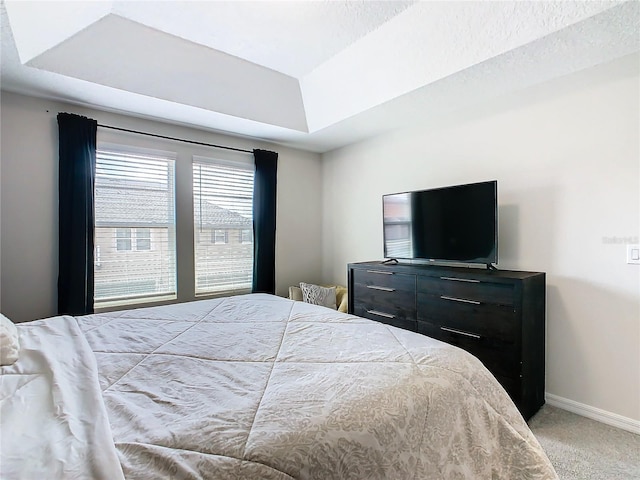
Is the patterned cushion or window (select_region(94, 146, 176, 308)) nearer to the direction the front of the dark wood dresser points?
the window

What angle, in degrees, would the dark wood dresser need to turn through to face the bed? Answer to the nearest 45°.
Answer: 0° — it already faces it

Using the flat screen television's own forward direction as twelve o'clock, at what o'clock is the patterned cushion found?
The patterned cushion is roughly at 2 o'clock from the flat screen television.

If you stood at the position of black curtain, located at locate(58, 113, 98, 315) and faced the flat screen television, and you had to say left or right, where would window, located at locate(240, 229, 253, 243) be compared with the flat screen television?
left

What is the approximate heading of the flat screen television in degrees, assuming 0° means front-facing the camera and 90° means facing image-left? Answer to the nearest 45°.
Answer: approximately 45°

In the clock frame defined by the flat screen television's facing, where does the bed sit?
The bed is roughly at 11 o'clock from the flat screen television.

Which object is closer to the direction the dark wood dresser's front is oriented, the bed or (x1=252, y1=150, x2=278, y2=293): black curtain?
the bed

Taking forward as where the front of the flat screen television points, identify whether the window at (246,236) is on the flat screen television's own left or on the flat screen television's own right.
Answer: on the flat screen television's own right

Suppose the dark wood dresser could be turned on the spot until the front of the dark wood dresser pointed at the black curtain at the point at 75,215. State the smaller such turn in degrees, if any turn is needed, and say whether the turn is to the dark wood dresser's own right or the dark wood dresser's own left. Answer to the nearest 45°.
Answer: approximately 45° to the dark wood dresser's own right

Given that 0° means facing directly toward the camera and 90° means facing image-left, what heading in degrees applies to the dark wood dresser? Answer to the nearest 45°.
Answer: approximately 45°

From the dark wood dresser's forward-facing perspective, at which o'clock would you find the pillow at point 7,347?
The pillow is roughly at 12 o'clock from the dark wood dresser.

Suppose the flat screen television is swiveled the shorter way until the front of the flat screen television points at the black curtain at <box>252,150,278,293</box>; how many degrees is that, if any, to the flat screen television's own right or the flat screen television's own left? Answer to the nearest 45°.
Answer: approximately 45° to the flat screen television's own right
